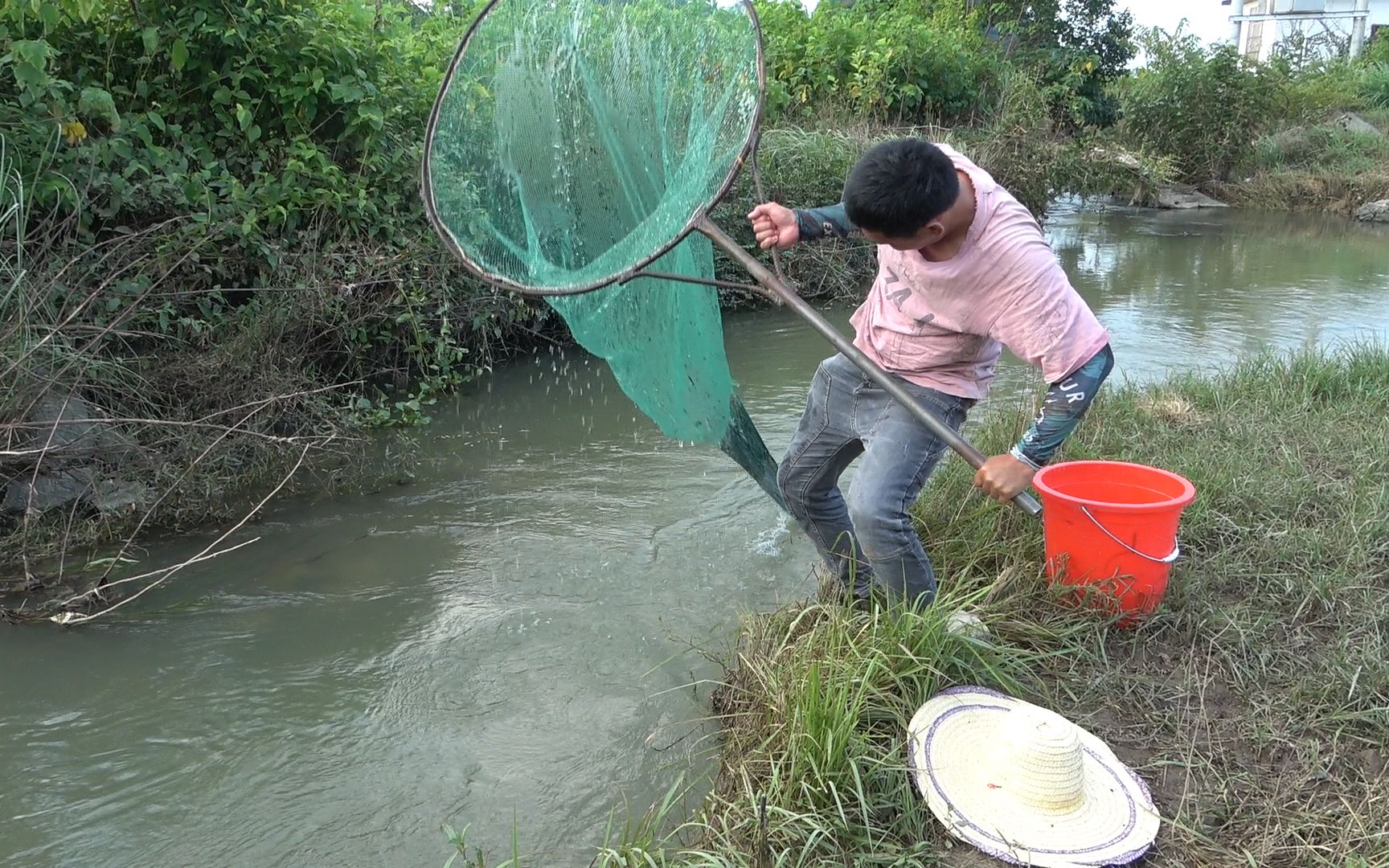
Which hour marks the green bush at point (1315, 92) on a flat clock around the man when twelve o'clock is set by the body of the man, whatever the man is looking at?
The green bush is roughly at 5 o'clock from the man.

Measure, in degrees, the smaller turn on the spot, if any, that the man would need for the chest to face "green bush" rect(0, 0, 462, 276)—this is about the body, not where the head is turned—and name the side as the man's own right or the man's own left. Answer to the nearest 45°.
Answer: approximately 90° to the man's own right

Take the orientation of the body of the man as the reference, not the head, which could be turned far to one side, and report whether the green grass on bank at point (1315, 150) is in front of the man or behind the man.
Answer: behind

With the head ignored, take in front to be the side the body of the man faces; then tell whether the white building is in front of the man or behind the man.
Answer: behind

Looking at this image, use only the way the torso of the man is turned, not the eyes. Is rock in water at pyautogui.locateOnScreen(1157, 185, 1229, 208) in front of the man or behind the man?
behind
